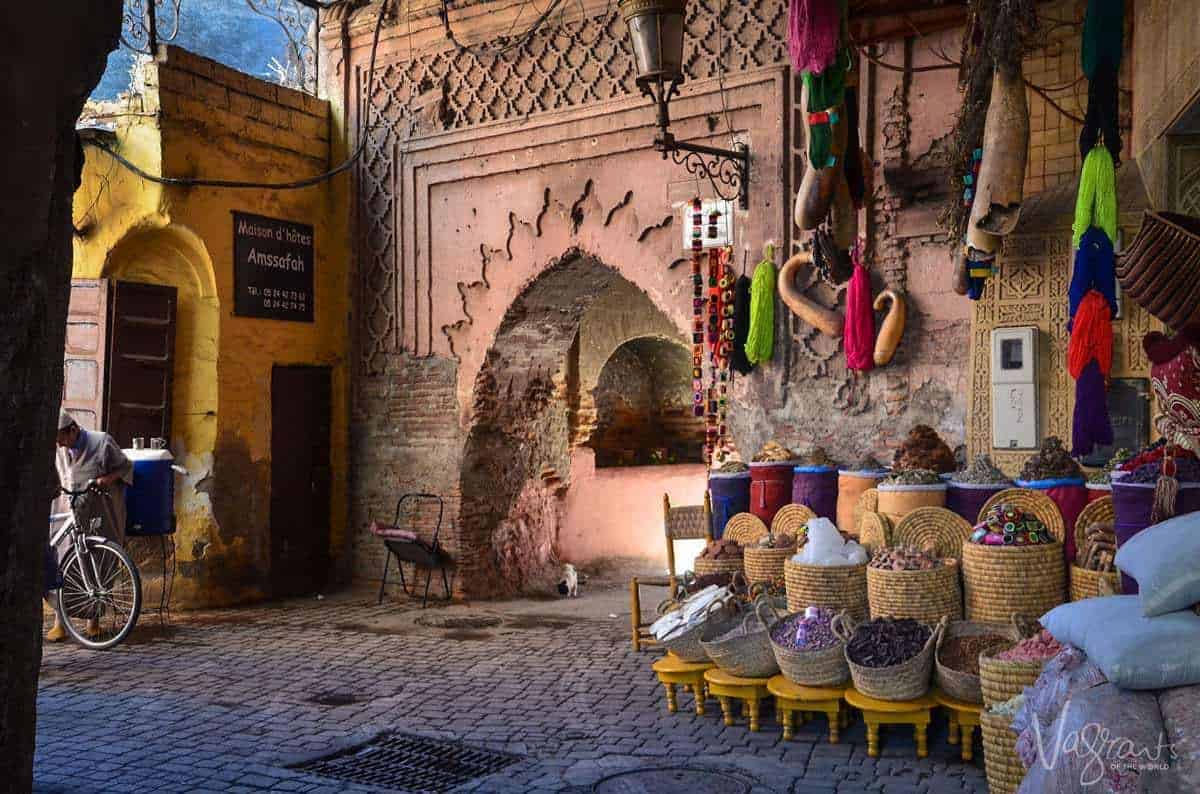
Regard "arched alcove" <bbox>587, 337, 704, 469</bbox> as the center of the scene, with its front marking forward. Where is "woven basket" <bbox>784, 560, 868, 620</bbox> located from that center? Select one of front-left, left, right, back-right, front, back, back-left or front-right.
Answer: front

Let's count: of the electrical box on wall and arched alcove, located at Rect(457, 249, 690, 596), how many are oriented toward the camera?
2

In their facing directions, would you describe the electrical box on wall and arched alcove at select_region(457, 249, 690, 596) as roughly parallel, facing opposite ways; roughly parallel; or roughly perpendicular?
roughly parallel

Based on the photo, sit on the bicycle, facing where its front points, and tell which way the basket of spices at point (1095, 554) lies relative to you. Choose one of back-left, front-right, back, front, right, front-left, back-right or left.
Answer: front

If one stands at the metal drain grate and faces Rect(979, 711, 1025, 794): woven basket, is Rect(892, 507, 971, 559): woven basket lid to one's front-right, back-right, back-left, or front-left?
front-left

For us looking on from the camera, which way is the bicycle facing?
facing the viewer and to the right of the viewer

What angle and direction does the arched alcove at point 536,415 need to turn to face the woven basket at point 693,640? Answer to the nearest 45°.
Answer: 0° — it already faces it

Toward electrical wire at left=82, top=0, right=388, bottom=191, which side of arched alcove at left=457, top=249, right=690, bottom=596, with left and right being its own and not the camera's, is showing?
right

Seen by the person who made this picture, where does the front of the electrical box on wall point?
facing the viewer

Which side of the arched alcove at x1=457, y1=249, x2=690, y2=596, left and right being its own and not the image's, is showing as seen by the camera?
front

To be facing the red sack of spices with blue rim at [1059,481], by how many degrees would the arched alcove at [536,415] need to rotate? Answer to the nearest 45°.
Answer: approximately 45° to its left
